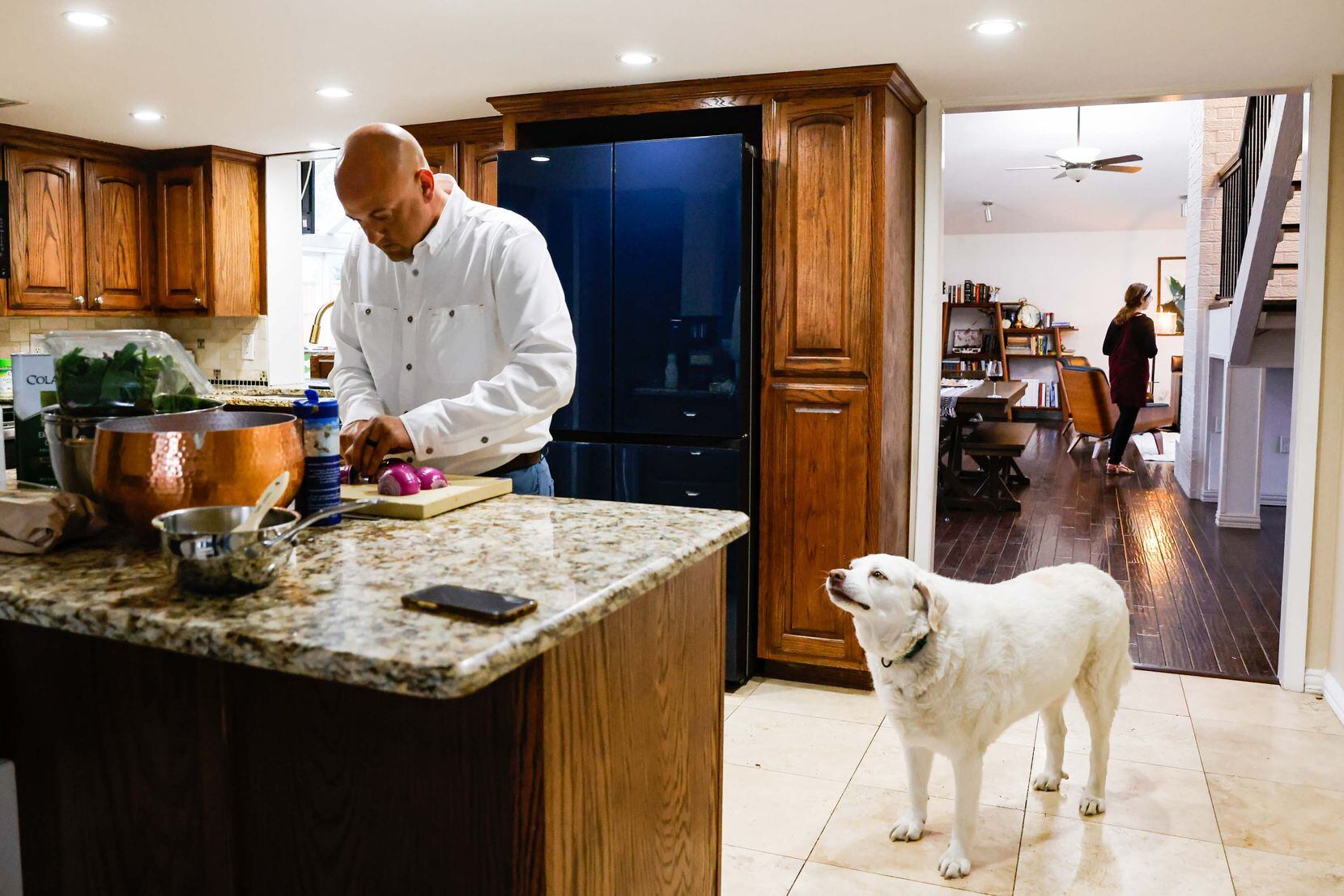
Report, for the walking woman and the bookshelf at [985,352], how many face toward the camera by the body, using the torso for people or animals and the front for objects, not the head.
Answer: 1

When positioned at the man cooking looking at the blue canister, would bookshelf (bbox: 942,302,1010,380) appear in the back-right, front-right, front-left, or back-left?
back-left

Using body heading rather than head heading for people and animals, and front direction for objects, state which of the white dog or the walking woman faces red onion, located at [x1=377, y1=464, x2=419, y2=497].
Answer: the white dog

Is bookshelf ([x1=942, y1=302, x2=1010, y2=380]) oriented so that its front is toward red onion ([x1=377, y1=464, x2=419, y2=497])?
yes

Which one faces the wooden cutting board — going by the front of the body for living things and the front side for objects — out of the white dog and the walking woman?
the white dog
